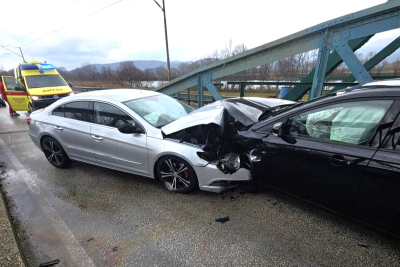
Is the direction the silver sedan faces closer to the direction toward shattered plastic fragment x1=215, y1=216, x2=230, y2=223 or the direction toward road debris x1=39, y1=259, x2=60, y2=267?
the shattered plastic fragment

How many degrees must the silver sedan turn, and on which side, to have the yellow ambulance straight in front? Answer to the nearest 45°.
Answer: approximately 180°

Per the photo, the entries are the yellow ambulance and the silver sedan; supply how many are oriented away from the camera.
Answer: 0

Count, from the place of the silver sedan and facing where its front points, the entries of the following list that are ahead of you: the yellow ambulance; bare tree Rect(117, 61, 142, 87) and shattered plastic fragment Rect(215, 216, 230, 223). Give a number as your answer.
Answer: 1

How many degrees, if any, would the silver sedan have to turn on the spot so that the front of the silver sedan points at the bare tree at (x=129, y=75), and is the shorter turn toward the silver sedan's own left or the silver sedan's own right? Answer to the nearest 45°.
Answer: approximately 135° to the silver sedan's own left

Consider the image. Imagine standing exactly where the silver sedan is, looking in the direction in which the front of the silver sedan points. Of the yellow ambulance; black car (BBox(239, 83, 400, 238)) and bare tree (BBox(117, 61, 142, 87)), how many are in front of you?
1

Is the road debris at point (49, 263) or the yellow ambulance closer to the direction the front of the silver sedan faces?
the road debris

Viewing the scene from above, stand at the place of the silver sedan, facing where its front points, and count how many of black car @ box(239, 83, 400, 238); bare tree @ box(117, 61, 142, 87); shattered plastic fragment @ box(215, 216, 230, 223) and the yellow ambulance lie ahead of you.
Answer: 2

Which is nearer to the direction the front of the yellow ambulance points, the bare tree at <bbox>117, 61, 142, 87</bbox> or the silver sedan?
the silver sedan

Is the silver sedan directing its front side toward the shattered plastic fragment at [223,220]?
yes

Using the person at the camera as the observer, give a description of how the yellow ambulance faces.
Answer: facing the viewer and to the right of the viewer

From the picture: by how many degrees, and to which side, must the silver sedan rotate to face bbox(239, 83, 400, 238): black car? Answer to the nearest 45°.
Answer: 0° — it already faces it

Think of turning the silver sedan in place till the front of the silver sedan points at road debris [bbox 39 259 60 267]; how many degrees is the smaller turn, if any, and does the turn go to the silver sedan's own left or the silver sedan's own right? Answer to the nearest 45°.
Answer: approximately 90° to the silver sedan's own right

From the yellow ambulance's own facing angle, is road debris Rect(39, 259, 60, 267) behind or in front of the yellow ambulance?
in front

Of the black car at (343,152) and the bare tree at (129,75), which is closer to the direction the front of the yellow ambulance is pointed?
the black car

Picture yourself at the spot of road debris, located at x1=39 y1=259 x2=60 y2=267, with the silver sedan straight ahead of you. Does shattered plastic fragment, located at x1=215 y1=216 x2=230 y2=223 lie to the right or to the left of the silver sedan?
right

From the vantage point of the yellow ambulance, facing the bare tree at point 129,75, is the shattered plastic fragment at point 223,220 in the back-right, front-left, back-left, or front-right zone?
back-right

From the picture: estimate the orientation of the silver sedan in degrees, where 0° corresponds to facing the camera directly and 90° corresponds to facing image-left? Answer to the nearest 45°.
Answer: approximately 315°
